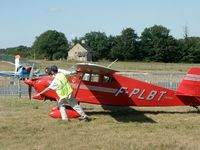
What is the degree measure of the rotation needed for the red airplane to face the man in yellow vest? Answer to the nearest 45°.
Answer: approximately 45° to its left

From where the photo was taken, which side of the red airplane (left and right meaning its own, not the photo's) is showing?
left
